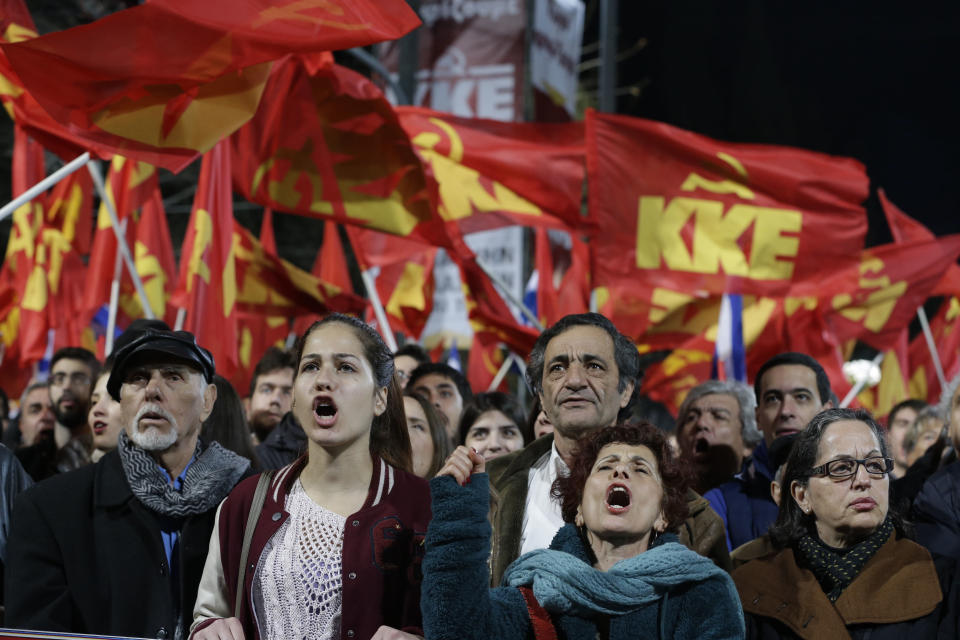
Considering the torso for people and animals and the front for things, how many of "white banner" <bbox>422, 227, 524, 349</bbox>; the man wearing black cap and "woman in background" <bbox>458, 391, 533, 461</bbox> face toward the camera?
3

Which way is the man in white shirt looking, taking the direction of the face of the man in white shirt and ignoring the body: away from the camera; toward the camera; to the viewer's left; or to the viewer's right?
toward the camera

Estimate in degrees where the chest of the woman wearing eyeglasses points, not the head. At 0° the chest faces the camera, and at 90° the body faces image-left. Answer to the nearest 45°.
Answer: approximately 315°

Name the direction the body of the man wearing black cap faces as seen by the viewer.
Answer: toward the camera

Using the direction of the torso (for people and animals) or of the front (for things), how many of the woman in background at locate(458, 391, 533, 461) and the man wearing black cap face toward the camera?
2

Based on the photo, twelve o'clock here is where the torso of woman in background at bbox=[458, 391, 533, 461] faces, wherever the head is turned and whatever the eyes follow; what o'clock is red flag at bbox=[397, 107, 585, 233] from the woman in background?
The red flag is roughly at 6 o'clock from the woman in background.

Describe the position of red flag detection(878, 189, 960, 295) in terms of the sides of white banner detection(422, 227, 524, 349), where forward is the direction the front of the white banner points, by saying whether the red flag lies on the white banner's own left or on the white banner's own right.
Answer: on the white banner's own left

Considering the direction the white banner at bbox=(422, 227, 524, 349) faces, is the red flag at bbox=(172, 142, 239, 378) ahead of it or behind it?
ahead

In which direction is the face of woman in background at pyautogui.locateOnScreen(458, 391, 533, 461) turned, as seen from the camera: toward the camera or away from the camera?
toward the camera

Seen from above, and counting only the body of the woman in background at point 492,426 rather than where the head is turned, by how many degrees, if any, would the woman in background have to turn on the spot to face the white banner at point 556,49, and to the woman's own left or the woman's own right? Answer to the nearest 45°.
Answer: approximately 180°

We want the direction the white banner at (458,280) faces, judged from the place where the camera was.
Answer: facing the viewer

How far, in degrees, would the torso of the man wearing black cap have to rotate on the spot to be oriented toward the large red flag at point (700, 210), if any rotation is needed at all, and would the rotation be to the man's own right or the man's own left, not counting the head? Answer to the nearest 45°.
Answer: approximately 135° to the man's own left

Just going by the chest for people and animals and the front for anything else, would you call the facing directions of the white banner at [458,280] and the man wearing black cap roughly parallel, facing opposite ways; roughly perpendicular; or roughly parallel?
roughly parallel

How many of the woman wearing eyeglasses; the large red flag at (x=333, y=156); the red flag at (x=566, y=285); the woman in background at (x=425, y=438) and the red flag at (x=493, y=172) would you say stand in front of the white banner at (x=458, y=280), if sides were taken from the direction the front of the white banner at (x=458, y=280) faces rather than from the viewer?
5

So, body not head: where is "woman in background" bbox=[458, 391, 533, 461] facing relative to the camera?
toward the camera
